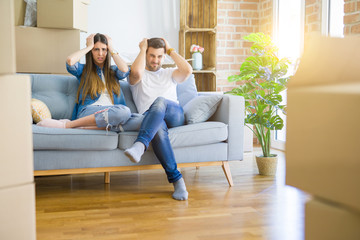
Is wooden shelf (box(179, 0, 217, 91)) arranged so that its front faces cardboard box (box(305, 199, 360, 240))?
yes

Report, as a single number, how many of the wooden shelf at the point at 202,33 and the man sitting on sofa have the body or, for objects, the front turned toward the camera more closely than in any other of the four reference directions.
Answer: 2

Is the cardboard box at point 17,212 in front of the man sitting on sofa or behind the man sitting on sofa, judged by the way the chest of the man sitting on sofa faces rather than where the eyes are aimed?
in front

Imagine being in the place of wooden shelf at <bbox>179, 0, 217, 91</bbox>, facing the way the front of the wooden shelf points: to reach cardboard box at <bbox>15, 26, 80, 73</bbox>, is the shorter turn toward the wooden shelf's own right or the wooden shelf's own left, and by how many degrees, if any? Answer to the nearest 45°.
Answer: approximately 45° to the wooden shelf's own right

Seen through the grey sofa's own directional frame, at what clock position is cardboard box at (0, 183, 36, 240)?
The cardboard box is roughly at 12 o'clock from the grey sofa.

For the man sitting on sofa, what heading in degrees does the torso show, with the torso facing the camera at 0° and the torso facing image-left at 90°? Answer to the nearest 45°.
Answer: approximately 0°

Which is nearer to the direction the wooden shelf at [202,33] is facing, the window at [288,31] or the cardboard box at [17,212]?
the cardboard box

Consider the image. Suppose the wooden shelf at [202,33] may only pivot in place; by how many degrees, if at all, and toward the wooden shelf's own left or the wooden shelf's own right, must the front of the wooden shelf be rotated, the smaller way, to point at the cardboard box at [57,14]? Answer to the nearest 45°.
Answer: approximately 45° to the wooden shelf's own right

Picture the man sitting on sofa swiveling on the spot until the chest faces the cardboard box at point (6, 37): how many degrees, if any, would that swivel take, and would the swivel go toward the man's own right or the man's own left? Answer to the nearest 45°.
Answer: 0° — they already face it

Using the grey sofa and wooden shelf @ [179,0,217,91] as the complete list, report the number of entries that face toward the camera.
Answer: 2
